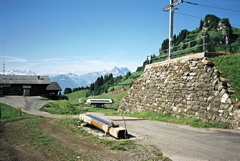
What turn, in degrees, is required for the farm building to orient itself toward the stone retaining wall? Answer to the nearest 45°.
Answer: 0° — it already faces it

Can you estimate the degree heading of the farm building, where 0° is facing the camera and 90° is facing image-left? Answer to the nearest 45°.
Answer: approximately 0°
